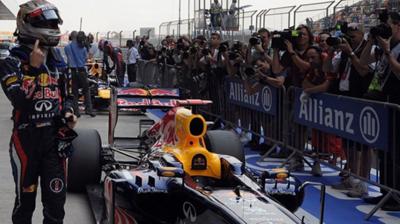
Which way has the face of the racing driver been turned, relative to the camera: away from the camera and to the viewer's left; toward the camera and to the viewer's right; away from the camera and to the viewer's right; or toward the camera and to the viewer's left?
toward the camera and to the viewer's right

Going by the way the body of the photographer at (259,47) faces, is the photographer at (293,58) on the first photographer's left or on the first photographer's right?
on the first photographer's left

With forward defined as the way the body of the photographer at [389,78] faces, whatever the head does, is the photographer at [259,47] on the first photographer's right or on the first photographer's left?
on the first photographer's right

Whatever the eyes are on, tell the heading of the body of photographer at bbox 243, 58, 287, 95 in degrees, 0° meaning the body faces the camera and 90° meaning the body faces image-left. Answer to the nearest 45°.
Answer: approximately 45°
